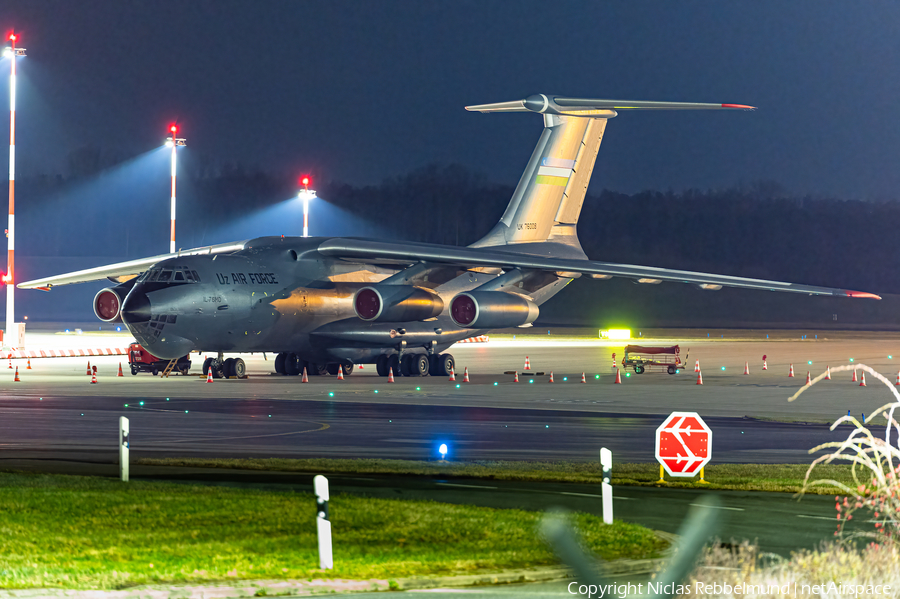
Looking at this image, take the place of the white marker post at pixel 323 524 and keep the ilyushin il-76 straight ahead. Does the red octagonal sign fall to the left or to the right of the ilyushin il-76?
right

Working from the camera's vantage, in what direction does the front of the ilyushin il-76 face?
facing the viewer and to the left of the viewer

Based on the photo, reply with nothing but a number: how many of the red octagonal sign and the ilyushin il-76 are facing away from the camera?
0

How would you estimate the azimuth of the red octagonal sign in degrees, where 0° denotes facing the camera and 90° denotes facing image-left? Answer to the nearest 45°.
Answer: approximately 0°

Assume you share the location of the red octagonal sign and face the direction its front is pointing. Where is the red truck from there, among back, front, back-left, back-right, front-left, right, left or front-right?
back-right

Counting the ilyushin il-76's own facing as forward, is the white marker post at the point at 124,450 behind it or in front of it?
in front

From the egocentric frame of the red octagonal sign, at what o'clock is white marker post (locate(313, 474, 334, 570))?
The white marker post is roughly at 1 o'clock from the red octagonal sign.

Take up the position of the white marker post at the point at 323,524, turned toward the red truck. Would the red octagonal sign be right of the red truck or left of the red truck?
right

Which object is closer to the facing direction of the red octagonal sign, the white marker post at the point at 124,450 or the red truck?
the white marker post

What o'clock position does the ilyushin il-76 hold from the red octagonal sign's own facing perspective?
The ilyushin il-76 is roughly at 5 o'clock from the red octagonal sign.
